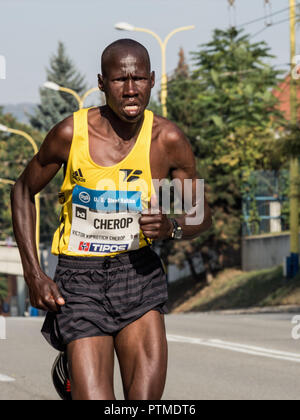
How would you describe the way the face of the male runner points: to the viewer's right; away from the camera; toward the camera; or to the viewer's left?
toward the camera

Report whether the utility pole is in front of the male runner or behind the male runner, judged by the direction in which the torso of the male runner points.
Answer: behind

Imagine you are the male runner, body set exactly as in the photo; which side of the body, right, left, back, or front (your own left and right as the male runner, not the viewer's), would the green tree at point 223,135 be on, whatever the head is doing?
back
